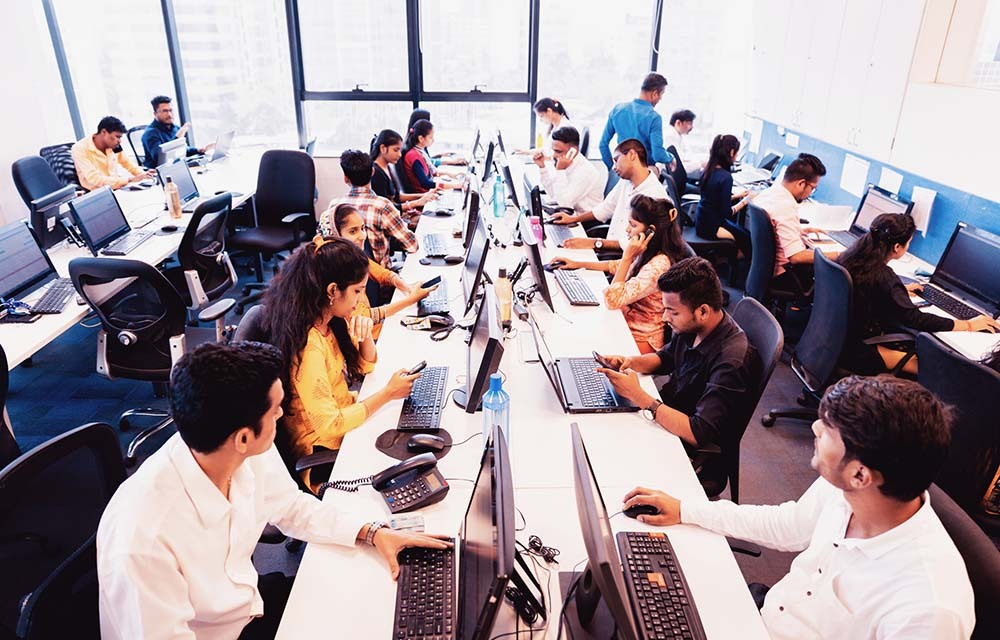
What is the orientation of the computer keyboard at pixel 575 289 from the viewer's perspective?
to the viewer's right

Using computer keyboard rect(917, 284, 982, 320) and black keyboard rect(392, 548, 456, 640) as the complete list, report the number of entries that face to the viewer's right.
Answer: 0

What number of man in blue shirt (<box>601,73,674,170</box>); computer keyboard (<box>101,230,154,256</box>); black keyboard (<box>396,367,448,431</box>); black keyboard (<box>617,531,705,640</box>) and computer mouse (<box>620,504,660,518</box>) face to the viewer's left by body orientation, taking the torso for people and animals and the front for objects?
2

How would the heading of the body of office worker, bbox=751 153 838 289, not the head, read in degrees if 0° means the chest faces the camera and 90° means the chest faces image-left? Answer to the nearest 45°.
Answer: approximately 270°

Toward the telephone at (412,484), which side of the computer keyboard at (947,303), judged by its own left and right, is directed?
front

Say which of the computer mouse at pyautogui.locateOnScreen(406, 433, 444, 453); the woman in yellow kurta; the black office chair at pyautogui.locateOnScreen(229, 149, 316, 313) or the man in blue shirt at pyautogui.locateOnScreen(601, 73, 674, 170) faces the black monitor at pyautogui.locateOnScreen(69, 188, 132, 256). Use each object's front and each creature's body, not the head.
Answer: the black office chair

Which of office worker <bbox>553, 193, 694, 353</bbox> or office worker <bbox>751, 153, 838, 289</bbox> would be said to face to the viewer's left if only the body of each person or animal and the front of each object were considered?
office worker <bbox>553, 193, 694, 353</bbox>

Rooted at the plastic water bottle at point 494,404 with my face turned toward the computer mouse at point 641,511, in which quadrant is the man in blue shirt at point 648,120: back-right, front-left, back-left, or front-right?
back-left

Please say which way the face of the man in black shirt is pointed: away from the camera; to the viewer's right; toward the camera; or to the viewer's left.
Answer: to the viewer's left

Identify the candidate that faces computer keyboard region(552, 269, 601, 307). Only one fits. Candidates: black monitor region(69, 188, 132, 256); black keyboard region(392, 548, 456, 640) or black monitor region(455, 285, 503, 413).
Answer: black monitor region(69, 188, 132, 256)

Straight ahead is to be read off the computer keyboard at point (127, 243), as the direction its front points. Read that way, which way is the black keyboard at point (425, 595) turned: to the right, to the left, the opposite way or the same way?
the opposite way

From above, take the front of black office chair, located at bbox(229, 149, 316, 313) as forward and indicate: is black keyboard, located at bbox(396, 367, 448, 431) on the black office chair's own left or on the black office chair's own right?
on the black office chair's own left

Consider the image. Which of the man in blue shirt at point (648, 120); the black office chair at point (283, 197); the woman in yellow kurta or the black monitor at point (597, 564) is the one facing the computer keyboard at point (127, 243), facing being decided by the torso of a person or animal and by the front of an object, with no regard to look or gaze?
the black office chair
